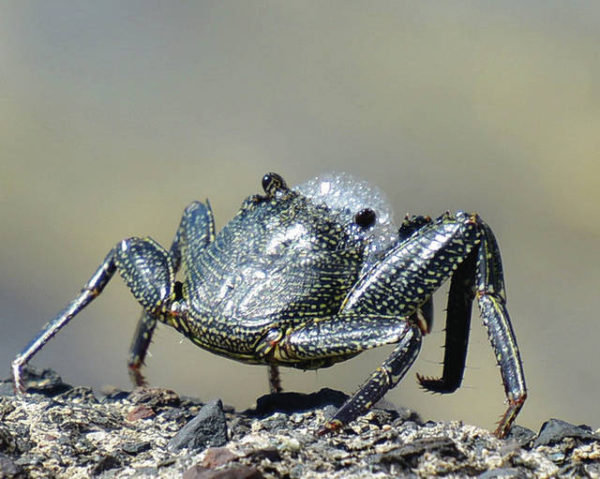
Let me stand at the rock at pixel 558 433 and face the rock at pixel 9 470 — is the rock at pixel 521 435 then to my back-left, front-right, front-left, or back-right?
front-right

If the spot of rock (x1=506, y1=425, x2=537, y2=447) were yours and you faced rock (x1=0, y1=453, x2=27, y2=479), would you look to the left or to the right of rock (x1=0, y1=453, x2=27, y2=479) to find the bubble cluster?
right

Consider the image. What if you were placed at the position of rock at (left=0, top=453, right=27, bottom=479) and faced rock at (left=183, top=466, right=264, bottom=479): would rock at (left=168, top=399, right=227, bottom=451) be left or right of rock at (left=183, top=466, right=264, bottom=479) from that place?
left

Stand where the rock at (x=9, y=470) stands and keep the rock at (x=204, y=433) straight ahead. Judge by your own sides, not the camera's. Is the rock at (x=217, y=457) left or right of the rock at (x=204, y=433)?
right

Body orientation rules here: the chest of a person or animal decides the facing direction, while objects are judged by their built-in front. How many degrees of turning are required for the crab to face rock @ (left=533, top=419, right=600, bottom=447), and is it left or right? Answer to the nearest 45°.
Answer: approximately 90° to its right

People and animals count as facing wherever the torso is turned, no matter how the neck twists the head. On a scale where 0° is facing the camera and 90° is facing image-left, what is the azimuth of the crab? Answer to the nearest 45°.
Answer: approximately 225°
